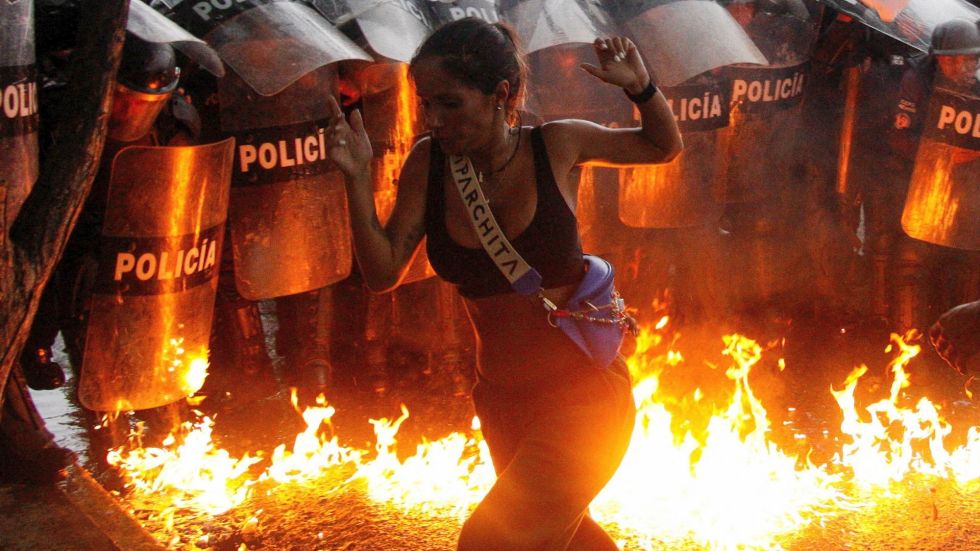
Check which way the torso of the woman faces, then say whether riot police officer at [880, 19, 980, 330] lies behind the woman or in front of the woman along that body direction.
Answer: behind

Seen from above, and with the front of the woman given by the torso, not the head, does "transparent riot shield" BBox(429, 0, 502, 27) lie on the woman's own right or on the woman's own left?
on the woman's own right

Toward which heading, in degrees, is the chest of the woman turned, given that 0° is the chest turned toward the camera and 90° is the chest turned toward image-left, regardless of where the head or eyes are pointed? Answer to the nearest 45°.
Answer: approximately 45°

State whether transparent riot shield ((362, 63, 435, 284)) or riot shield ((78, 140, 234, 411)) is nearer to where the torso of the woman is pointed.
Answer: the riot shield

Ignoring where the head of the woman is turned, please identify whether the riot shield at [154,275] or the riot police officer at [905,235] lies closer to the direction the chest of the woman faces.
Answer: the riot shield

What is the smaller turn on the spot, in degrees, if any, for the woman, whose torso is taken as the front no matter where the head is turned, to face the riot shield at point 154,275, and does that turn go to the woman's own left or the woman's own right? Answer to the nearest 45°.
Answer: approximately 90° to the woman's own right
